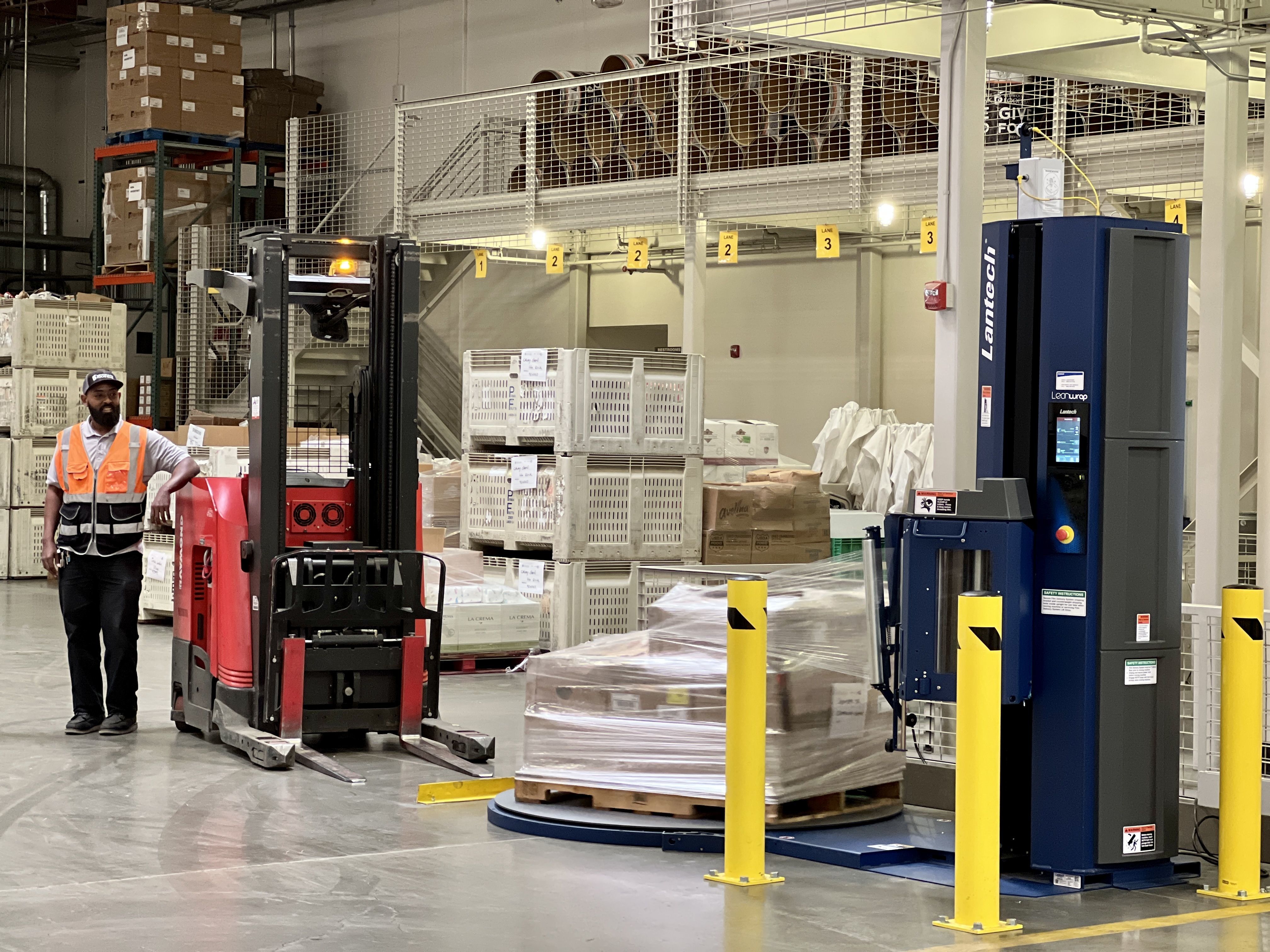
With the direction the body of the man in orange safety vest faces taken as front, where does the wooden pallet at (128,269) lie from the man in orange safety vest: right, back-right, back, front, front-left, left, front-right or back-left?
back

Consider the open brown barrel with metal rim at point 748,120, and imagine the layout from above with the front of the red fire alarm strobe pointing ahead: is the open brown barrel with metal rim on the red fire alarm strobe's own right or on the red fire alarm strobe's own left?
on the red fire alarm strobe's own right

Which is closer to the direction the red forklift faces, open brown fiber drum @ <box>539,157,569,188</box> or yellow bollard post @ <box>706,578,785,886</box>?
the yellow bollard post

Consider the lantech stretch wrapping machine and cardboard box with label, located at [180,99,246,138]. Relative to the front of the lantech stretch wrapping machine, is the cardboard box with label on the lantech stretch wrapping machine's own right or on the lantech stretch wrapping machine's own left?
on the lantech stretch wrapping machine's own right

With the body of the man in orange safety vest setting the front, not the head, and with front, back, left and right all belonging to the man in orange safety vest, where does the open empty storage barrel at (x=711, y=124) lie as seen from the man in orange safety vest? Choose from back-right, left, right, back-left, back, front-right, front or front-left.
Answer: back-left

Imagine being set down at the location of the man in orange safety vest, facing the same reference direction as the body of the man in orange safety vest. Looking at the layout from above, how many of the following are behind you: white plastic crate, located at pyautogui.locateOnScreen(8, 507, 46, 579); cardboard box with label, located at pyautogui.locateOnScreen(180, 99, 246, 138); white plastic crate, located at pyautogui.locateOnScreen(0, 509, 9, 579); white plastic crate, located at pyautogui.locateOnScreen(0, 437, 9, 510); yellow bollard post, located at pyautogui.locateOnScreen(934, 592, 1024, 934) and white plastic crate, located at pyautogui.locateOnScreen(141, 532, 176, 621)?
5

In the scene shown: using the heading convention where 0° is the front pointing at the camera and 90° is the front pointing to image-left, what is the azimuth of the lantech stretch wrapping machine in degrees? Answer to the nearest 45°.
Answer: approximately 45°

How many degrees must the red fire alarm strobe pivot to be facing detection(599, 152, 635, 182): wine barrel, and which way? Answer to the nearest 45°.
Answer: approximately 135° to its right
